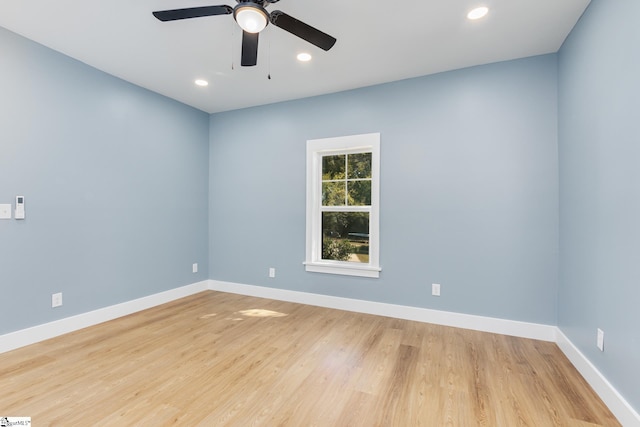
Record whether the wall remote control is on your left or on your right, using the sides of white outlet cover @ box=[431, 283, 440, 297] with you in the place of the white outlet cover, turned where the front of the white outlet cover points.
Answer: on your right

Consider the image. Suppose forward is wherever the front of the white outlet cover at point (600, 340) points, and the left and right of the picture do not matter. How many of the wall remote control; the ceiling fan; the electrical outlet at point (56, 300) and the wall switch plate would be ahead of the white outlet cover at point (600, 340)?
4

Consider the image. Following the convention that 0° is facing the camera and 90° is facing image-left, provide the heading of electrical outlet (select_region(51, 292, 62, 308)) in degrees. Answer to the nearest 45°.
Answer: approximately 315°

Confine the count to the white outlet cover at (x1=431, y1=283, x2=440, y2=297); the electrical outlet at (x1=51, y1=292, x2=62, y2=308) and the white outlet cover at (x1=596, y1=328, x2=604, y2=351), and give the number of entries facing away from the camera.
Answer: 0

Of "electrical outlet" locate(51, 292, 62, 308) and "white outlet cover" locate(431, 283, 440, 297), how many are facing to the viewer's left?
0

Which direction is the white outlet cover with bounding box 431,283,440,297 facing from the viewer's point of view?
toward the camera

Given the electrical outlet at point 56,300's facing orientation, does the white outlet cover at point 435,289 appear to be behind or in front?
in front

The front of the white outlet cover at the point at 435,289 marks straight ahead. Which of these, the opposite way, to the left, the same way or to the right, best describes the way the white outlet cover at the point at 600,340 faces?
to the right

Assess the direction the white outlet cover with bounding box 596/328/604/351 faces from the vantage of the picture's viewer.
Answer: facing the viewer and to the left of the viewer

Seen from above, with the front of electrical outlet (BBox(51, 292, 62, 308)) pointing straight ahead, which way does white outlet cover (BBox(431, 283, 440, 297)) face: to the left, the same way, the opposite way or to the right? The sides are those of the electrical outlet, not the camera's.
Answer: to the right

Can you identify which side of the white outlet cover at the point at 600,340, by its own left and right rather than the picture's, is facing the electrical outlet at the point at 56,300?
front

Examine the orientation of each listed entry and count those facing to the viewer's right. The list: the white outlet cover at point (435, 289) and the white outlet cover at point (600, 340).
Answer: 0

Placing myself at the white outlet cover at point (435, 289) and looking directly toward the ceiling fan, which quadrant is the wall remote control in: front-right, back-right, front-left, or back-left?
front-right

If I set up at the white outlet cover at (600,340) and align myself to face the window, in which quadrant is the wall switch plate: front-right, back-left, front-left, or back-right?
front-left
